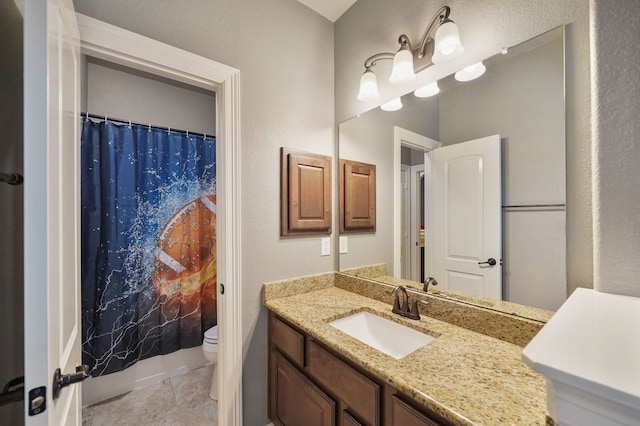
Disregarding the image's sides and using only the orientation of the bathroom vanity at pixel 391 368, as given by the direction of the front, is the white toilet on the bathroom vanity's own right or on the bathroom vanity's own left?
on the bathroom vanity's own right

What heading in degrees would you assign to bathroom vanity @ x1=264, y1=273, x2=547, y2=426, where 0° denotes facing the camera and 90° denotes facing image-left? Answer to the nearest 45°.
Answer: approximately 45°

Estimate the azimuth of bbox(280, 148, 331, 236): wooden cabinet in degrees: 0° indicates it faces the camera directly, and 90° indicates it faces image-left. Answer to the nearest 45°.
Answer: approximately 315°

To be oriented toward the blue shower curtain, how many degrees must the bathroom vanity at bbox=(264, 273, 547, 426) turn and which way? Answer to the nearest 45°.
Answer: approximately 45° to its right

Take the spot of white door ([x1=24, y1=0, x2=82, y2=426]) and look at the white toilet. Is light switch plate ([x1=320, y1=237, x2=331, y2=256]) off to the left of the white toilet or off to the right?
right

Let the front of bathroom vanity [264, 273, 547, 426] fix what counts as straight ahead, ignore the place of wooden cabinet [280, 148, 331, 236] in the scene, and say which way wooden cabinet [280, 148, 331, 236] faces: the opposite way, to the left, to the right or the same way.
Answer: to the left
